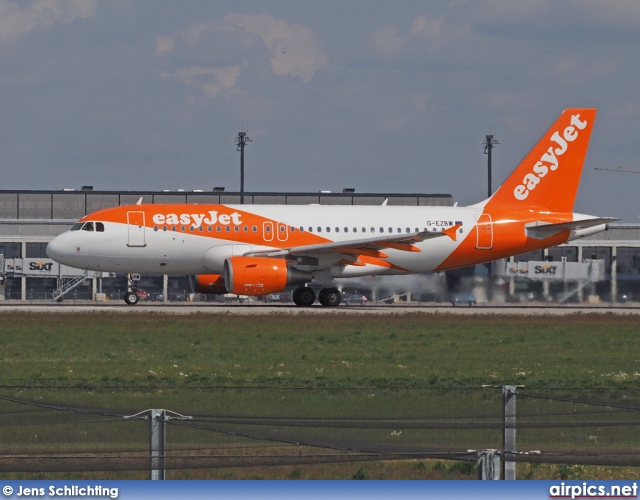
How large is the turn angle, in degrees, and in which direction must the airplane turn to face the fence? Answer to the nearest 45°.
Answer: approximately 90° to its left

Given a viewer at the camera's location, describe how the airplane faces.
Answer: facing to the left of the viewer
